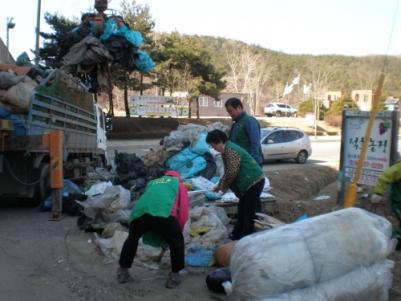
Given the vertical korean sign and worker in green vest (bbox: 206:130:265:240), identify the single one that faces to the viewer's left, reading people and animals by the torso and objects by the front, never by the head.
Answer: the worker in green vest

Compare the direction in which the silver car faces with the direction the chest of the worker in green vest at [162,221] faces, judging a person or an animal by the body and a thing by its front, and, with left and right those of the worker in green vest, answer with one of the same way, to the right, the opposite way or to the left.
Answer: to the left

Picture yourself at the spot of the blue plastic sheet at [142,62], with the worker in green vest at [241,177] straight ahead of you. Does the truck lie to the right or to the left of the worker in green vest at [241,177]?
right

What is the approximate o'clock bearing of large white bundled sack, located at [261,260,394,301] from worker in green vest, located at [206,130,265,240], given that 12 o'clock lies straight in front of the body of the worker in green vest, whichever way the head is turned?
The large white bundled sack is roughly at 8 o'clock from the worker in green vest.

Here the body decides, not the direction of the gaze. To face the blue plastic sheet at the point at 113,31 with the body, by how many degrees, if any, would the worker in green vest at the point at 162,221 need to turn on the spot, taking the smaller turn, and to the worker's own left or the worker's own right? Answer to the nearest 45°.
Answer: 0° — they already face it

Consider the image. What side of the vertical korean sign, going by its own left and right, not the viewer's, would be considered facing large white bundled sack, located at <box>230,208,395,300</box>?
front

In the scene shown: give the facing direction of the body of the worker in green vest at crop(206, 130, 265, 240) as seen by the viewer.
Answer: to the viewer's left

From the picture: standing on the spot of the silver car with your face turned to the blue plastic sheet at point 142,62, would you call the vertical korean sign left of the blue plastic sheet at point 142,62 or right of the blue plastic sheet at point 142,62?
left

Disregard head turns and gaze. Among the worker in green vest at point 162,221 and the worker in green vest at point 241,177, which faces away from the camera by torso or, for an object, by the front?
the worker in green vest at point 162,221

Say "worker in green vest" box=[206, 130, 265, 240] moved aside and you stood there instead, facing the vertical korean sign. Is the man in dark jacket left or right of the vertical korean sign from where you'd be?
left

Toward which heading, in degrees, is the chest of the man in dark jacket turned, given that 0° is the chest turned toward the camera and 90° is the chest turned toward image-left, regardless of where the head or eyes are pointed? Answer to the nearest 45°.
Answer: approximately 45°
